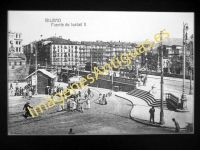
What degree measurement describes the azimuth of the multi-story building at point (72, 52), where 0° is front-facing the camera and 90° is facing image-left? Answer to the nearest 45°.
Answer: approximately 315°
